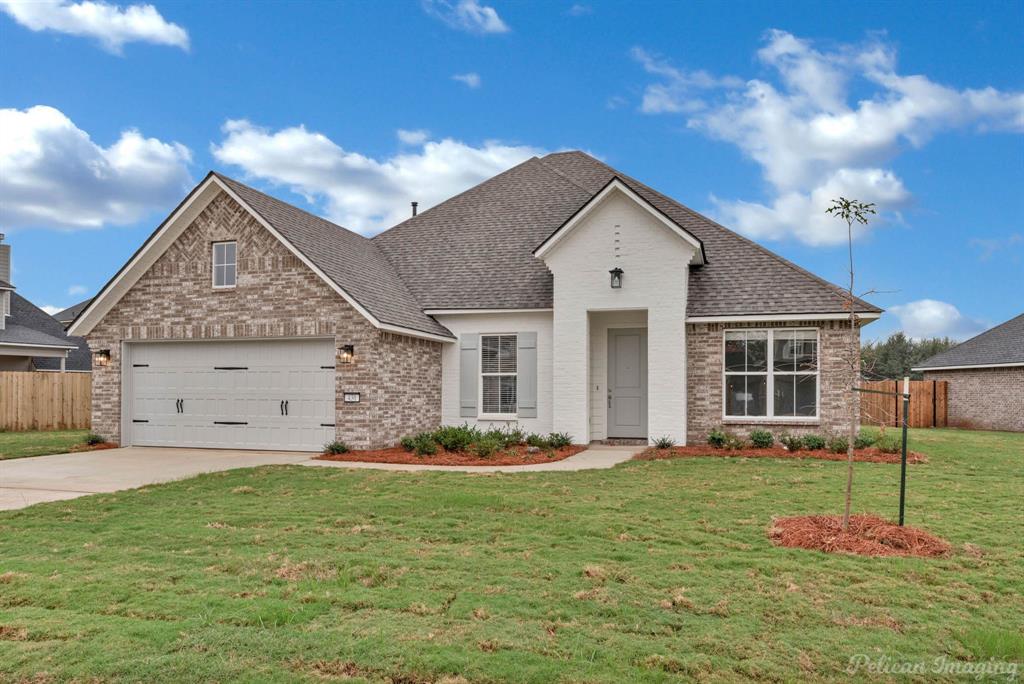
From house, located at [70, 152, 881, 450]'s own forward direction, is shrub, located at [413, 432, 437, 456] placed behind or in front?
in front

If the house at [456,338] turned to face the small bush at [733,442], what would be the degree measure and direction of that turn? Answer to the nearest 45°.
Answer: approximately 90° to its left

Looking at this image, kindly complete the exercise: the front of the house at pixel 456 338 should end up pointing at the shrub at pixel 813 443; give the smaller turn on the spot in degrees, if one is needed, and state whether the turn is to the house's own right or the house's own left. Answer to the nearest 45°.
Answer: approximately 90° to the house's own left

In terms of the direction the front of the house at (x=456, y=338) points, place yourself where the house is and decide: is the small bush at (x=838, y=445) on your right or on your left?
on your left

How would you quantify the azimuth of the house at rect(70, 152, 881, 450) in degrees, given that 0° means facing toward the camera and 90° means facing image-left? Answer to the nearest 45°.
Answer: approximately 0°
